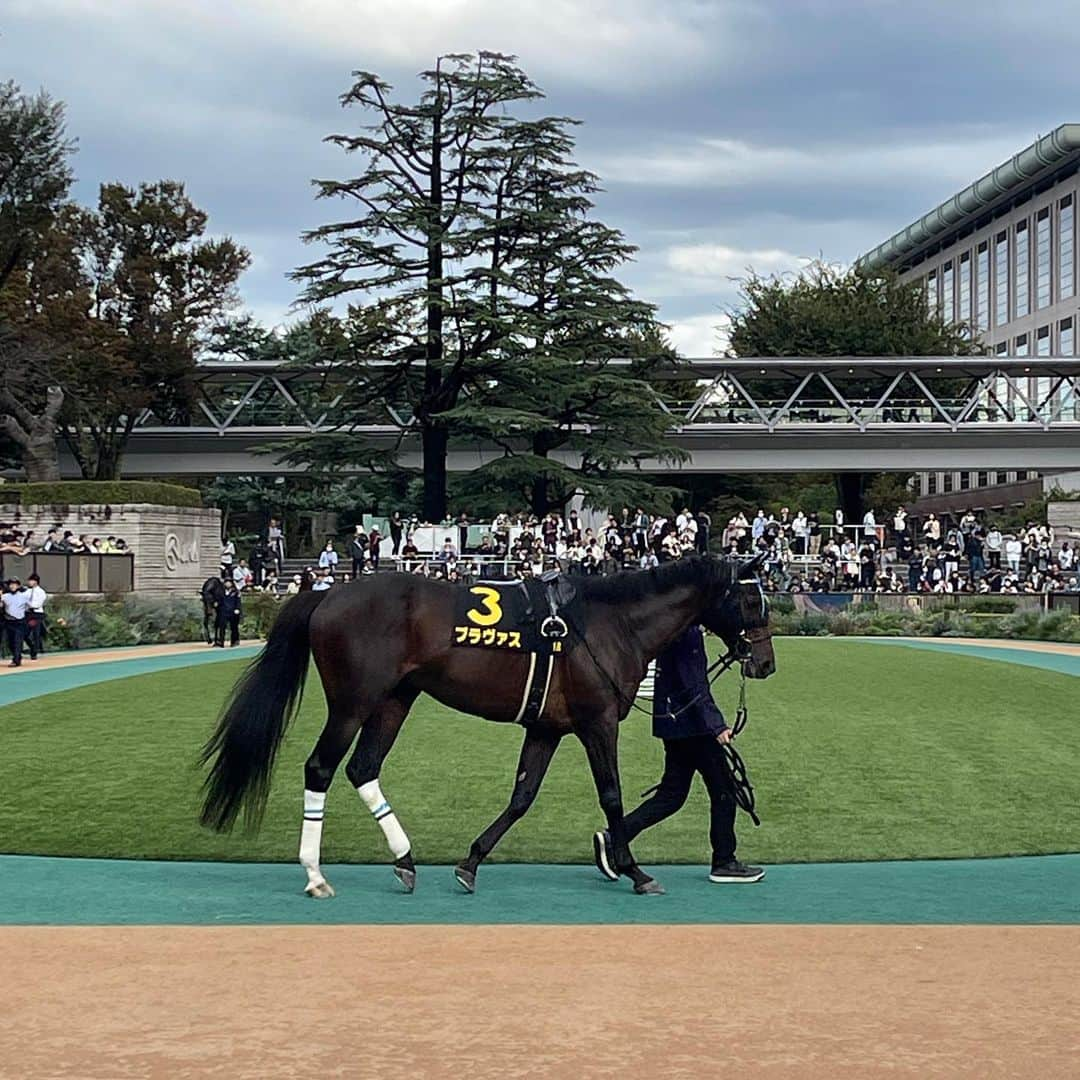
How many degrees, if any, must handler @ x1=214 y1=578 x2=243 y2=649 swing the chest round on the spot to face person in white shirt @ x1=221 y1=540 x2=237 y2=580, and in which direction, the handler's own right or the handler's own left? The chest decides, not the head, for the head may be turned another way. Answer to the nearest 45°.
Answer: approximately 135° to the handler's own right

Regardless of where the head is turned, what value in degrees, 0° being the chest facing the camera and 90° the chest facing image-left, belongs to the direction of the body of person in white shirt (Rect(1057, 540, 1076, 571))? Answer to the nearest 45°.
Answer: approximately 0°

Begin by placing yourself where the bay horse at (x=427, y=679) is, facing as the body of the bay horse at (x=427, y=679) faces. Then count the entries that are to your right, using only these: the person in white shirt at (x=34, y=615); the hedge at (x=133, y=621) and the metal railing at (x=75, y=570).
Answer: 0

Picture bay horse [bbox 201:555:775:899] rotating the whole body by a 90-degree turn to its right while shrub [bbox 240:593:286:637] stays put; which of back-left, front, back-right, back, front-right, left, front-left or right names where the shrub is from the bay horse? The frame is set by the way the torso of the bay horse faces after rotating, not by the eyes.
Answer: back

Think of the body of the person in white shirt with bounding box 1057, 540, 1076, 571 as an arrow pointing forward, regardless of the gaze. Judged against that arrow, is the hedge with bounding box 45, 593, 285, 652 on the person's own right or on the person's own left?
on the person's own right

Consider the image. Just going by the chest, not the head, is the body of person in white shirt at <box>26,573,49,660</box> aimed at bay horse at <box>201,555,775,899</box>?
no

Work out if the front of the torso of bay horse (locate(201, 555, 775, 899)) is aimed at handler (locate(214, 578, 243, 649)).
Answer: no

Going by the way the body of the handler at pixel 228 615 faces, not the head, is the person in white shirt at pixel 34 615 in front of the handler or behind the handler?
in front

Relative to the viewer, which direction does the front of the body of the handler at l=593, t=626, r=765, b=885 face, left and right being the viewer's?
facing to the right of the viewer

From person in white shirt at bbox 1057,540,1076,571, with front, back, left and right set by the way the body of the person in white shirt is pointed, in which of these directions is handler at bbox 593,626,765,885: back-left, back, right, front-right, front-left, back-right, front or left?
front

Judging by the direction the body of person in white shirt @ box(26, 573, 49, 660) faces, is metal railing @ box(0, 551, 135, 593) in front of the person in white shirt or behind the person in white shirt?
behind

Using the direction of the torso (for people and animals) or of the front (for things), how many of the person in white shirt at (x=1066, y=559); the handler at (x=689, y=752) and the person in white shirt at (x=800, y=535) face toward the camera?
2

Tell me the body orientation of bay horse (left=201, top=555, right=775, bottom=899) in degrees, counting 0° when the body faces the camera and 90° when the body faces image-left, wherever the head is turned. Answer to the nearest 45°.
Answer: approximately 270°

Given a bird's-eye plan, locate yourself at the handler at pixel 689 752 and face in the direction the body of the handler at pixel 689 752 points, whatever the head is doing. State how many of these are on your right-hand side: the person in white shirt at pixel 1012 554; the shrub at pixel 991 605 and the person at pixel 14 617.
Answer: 0

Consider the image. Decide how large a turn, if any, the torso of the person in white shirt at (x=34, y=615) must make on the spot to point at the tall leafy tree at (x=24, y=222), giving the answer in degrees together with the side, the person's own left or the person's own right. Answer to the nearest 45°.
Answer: approximately 135° to the person's own right

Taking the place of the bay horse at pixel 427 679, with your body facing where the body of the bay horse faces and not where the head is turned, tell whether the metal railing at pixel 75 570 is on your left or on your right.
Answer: on your left

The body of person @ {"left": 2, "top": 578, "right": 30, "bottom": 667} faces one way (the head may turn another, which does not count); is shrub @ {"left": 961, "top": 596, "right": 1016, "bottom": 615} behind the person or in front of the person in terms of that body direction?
behind

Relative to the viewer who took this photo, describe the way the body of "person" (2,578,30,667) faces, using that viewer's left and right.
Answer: facing the viewer and to the left of the viewer
